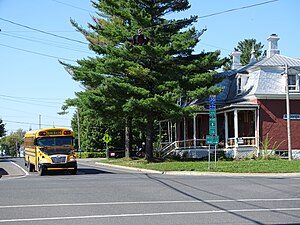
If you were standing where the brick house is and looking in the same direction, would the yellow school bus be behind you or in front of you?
in front

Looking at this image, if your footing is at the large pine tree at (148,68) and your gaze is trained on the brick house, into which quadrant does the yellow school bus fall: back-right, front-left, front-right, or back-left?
back-right

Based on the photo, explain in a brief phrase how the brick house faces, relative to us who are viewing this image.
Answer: facing the viewer and to the left of the viewer

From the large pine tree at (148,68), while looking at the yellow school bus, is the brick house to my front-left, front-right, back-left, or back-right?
back-left

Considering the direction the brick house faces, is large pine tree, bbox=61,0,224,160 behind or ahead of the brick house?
ahead
